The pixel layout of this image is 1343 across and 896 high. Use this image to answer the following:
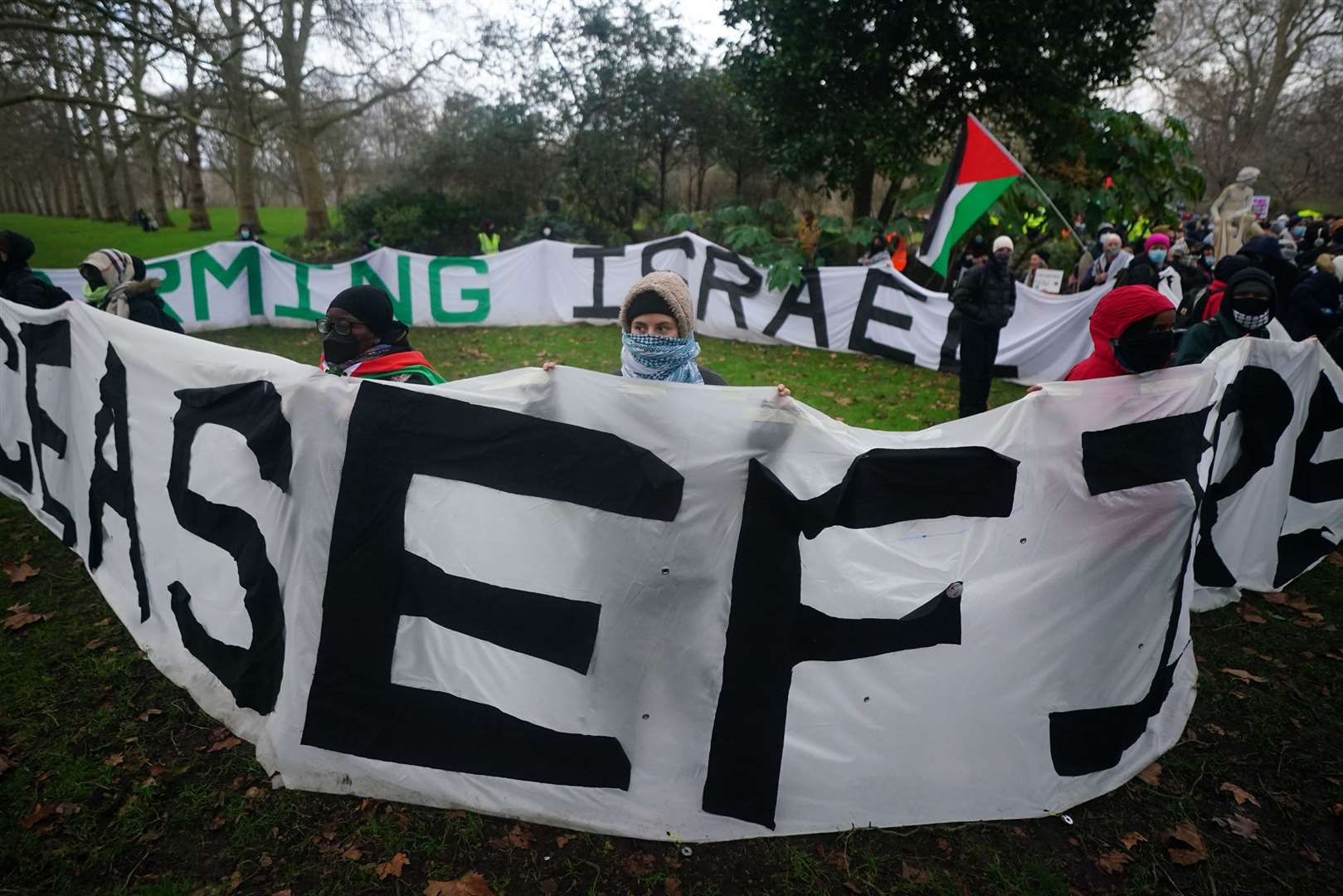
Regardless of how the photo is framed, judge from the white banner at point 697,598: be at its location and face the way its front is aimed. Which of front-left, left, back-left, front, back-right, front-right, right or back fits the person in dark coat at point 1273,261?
back-left

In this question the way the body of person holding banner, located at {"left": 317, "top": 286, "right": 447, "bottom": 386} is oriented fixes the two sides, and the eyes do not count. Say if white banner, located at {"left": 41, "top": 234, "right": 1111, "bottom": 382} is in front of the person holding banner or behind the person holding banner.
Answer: behind

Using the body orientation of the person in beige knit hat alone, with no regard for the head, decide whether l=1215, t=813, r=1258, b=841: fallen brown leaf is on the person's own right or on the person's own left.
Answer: on the person's own left

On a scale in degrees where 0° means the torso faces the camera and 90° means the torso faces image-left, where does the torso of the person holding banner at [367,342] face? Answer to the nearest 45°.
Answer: approximately 45°

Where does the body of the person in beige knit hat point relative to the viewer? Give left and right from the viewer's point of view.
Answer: facing the viewer

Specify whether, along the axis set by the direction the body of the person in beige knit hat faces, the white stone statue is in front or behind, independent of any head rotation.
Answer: behind

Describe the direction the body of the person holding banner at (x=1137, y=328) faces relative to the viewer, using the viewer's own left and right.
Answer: facing the viewer and to the right of the viewer

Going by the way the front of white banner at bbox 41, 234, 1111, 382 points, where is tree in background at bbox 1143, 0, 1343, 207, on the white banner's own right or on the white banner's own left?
on the white banner's own left

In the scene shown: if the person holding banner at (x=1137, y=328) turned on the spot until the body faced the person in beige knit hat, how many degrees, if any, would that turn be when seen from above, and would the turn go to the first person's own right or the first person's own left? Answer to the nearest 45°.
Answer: approximately 90° to the first person's own right

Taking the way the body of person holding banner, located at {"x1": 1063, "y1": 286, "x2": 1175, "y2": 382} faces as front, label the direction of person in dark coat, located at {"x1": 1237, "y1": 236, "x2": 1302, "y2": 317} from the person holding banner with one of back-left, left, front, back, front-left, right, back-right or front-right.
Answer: back-left

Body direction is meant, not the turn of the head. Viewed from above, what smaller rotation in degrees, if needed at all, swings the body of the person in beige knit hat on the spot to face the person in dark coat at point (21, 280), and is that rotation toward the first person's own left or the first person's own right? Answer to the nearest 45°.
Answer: approximately 135° to the first person's own right

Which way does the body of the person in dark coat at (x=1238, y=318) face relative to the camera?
toward the camera

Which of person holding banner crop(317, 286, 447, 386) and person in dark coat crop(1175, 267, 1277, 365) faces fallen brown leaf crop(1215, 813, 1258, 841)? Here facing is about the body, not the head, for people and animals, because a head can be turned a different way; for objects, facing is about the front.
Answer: the person in dark coat

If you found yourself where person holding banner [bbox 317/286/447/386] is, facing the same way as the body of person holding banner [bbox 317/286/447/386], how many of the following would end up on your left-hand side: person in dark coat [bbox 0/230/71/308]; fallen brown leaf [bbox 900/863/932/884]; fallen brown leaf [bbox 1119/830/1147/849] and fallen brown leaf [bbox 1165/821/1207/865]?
3

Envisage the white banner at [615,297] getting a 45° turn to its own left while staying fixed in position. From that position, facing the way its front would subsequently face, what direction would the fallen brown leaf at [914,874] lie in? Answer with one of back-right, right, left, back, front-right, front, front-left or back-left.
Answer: front-right

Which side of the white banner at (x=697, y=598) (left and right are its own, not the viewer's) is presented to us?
front

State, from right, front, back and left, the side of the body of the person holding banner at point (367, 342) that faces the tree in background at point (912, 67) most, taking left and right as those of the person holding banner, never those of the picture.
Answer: back
